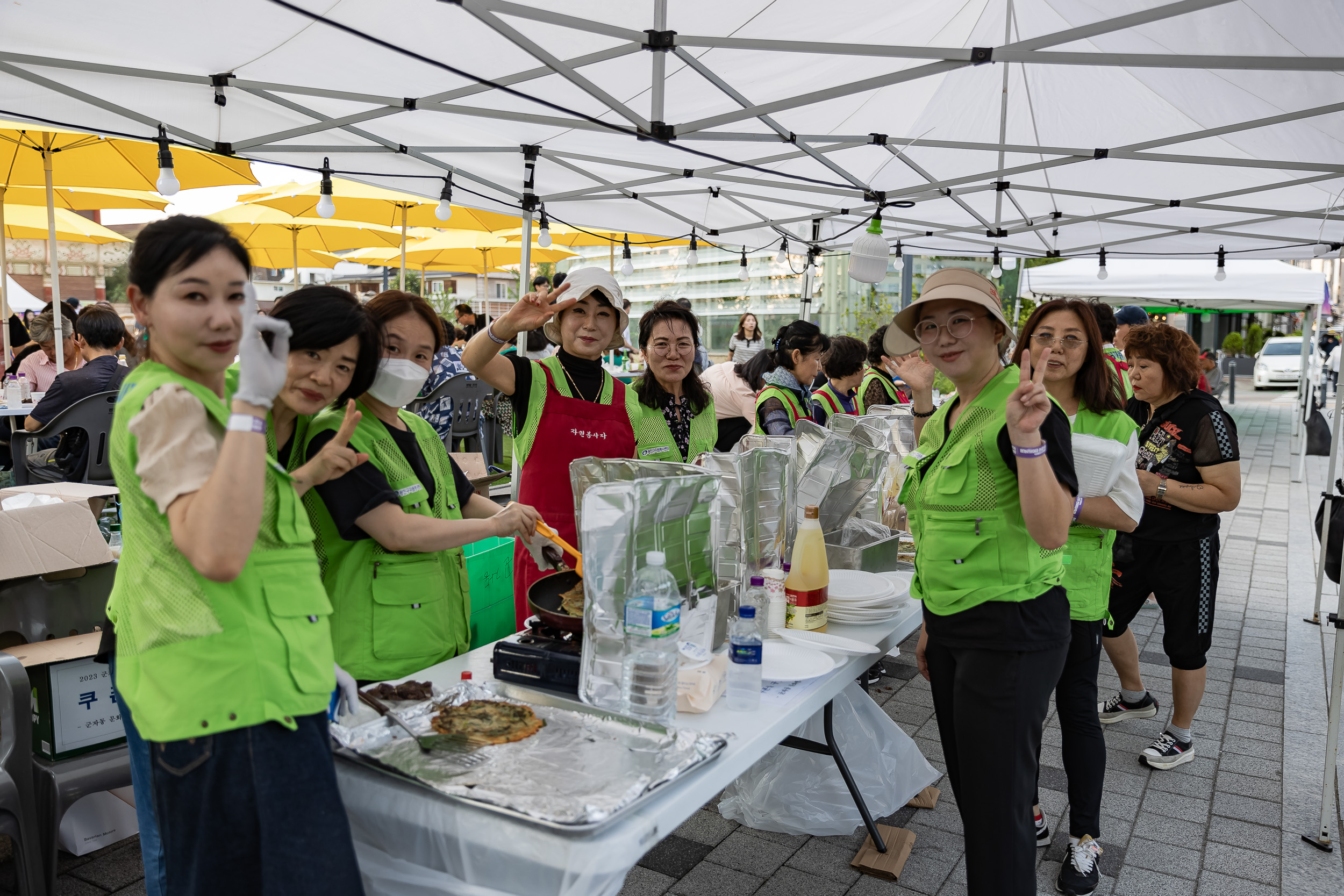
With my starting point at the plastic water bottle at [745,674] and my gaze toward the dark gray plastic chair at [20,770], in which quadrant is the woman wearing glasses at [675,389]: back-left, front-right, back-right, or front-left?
front-right

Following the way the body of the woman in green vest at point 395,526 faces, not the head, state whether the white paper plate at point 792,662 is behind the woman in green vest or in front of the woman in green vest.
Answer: in front

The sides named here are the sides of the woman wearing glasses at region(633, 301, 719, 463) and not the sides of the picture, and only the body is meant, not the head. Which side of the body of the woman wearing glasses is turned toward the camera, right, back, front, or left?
front

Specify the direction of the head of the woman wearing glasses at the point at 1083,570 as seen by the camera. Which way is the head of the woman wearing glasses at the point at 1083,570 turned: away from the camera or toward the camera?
toward the camera

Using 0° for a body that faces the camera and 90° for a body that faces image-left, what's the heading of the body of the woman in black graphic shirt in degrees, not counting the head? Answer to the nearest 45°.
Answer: approximately 45°

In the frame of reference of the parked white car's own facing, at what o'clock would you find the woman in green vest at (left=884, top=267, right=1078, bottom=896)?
The woman in green vest is roughly at 12 o'clock from the parked white car.

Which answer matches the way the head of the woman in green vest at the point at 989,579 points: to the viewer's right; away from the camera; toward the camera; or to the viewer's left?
toward the camera

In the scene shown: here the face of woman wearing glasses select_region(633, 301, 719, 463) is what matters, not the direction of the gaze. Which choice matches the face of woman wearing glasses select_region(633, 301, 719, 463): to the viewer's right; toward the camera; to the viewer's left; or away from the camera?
toward the camera

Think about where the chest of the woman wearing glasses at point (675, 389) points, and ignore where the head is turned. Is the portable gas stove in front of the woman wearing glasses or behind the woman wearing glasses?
in front

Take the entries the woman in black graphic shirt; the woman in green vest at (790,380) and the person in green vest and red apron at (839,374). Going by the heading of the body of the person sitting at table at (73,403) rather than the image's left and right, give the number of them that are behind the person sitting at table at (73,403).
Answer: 3

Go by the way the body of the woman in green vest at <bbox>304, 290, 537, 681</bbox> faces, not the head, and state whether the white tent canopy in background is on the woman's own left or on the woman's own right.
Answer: on the woman's own left
